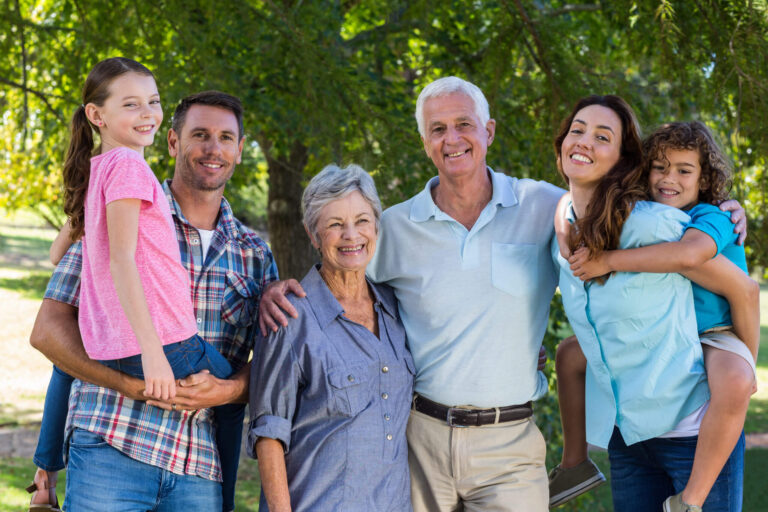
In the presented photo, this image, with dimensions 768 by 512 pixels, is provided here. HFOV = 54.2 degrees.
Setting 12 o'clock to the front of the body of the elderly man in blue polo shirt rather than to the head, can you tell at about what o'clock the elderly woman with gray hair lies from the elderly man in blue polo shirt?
The elderly woman with gray hair is roughly at 2 o'clock from the elderly man in blue polo shirt.

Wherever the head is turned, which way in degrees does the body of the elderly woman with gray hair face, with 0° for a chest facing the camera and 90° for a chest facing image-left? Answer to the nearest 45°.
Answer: approximately 315°

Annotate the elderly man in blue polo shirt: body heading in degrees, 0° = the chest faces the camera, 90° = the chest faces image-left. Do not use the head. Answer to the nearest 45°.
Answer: approximately 0°

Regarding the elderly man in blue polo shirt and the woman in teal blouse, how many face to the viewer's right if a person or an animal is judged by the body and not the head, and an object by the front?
0

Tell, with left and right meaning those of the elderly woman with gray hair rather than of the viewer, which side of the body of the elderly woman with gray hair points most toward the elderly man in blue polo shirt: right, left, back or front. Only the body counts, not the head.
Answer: left

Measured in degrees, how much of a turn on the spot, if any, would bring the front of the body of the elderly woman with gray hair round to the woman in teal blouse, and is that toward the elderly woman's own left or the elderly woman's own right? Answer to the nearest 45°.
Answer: approximately 45° to the elderly woman's own left

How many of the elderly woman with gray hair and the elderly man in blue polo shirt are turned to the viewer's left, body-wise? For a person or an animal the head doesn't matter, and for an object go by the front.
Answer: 0

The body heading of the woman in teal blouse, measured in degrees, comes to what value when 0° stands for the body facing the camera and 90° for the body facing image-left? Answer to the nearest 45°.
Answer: approximately 45°

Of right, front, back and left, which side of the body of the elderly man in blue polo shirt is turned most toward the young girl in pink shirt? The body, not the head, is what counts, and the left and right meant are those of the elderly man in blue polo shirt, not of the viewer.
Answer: right
